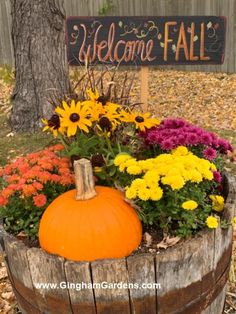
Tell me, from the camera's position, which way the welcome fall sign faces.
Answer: facing the viewer

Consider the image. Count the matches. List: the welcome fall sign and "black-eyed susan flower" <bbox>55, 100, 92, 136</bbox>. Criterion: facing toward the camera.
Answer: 2

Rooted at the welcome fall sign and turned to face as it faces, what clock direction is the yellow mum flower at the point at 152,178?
The yellow mum flower is roughly at 12 o'clock from the welcome fall sign.

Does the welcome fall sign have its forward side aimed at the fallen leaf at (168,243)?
yes

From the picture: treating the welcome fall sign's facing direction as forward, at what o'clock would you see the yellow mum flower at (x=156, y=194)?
The yellow mum flower is roughly at 12 o'clock from the welcome fall sign.

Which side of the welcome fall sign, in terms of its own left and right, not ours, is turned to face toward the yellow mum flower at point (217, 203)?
front

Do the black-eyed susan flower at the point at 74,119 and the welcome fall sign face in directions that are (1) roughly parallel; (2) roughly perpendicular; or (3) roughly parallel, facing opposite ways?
roughly parallel

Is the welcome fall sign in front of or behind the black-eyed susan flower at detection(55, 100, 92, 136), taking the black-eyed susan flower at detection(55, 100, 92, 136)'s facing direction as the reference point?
behind

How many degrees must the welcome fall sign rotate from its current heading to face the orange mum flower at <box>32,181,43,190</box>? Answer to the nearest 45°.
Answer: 0° — it already faces it

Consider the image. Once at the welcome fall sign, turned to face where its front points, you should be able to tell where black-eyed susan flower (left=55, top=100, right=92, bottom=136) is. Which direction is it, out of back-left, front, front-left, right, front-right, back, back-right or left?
front

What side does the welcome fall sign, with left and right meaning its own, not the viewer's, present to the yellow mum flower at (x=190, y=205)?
front

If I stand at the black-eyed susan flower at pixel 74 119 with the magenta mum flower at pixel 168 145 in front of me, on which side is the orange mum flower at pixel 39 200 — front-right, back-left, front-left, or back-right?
back-right

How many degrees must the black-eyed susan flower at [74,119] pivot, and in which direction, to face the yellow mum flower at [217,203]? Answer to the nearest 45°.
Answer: approximately 90° to its left

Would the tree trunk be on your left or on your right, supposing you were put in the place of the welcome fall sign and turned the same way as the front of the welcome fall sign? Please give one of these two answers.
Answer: on your right

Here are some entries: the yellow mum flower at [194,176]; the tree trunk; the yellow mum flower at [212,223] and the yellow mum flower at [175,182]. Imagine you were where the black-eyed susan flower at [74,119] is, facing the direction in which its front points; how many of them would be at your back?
1

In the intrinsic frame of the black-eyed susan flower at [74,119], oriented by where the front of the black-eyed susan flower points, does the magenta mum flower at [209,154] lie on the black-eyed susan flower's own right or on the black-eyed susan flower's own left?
on the black-eyed susan flower's own left
